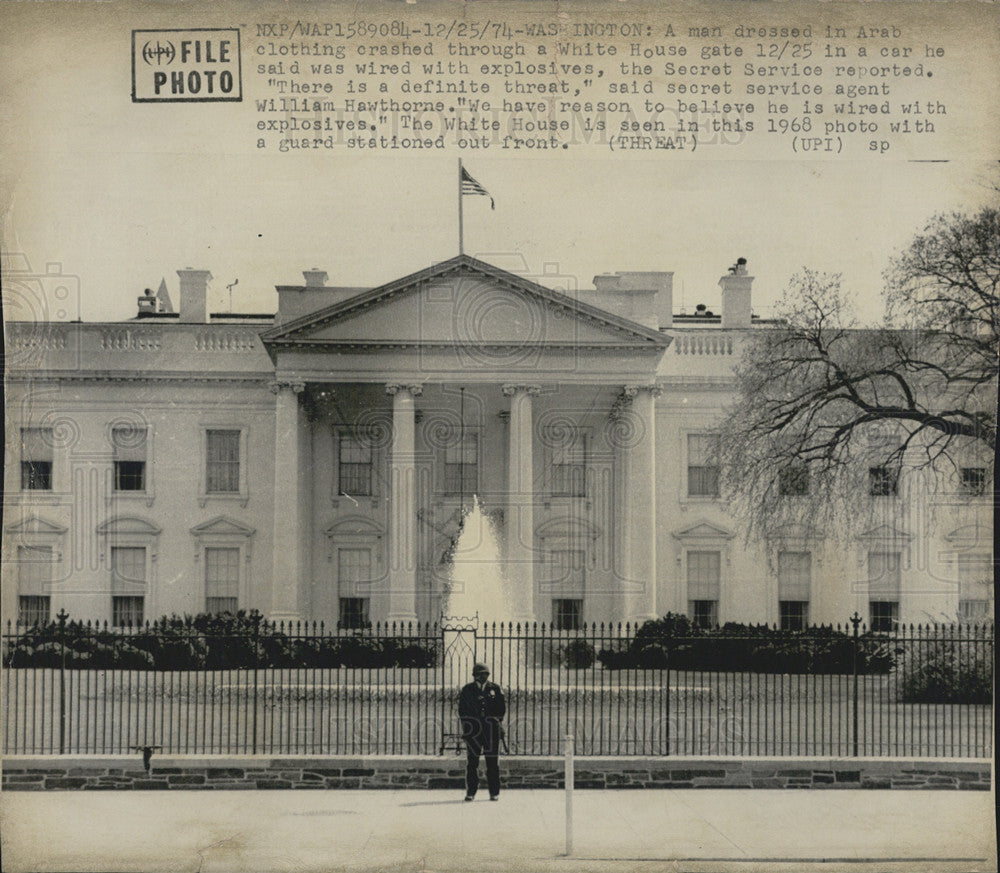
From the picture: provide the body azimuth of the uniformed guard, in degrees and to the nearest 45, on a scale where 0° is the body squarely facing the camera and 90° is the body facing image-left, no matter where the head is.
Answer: approximately 0°

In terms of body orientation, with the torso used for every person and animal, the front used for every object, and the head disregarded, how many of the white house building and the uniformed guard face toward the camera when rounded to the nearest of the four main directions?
2

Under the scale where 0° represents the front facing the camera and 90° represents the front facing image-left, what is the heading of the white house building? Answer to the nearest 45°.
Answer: approximately 0°

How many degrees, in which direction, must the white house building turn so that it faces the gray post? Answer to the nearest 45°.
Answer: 0° — it already faces it

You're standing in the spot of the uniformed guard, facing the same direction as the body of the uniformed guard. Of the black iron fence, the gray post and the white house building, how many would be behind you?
2
